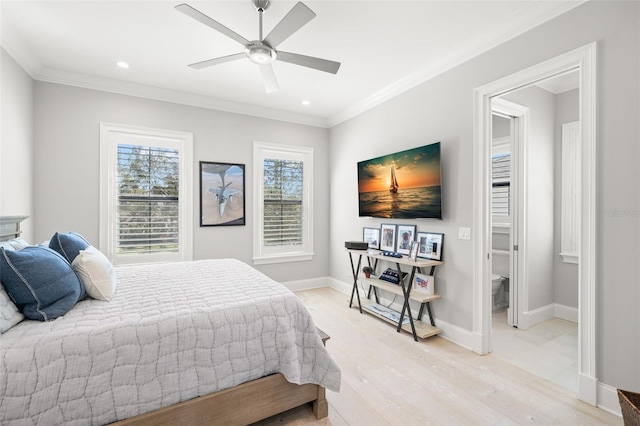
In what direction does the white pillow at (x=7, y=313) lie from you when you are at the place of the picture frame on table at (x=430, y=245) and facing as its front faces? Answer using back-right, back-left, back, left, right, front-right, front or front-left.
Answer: front

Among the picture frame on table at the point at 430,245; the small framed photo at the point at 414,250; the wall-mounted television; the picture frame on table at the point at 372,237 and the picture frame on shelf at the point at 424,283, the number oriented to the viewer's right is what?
0

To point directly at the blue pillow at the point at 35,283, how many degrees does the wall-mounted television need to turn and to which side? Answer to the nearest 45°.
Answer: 0° — it already faces it

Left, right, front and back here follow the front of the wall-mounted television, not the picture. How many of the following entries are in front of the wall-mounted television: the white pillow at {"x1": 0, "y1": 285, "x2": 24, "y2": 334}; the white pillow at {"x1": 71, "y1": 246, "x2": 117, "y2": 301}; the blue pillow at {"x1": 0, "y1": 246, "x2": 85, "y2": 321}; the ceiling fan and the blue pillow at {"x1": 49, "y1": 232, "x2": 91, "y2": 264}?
5

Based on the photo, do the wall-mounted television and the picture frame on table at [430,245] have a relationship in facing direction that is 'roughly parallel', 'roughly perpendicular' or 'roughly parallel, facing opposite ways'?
roughly parallel

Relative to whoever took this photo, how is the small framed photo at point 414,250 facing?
facing the viewer and to the left of the viewer

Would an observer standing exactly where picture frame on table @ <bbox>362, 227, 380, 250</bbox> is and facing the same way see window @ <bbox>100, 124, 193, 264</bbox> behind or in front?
in front

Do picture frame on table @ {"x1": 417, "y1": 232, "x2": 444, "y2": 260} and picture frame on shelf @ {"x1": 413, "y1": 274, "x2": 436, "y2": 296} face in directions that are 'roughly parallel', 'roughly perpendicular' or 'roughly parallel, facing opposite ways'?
roughly parallel

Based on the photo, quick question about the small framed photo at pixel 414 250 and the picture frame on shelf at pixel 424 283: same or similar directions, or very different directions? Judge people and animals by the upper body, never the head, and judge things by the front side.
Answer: same or similar directions

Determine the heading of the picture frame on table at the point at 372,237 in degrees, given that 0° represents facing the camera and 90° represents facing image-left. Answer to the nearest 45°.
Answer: approximately 45°

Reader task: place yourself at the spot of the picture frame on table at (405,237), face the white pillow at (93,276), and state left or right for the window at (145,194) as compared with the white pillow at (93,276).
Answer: right

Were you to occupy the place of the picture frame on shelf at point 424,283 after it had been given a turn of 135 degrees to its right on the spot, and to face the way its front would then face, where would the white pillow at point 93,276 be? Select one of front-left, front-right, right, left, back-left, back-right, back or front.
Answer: back-left
